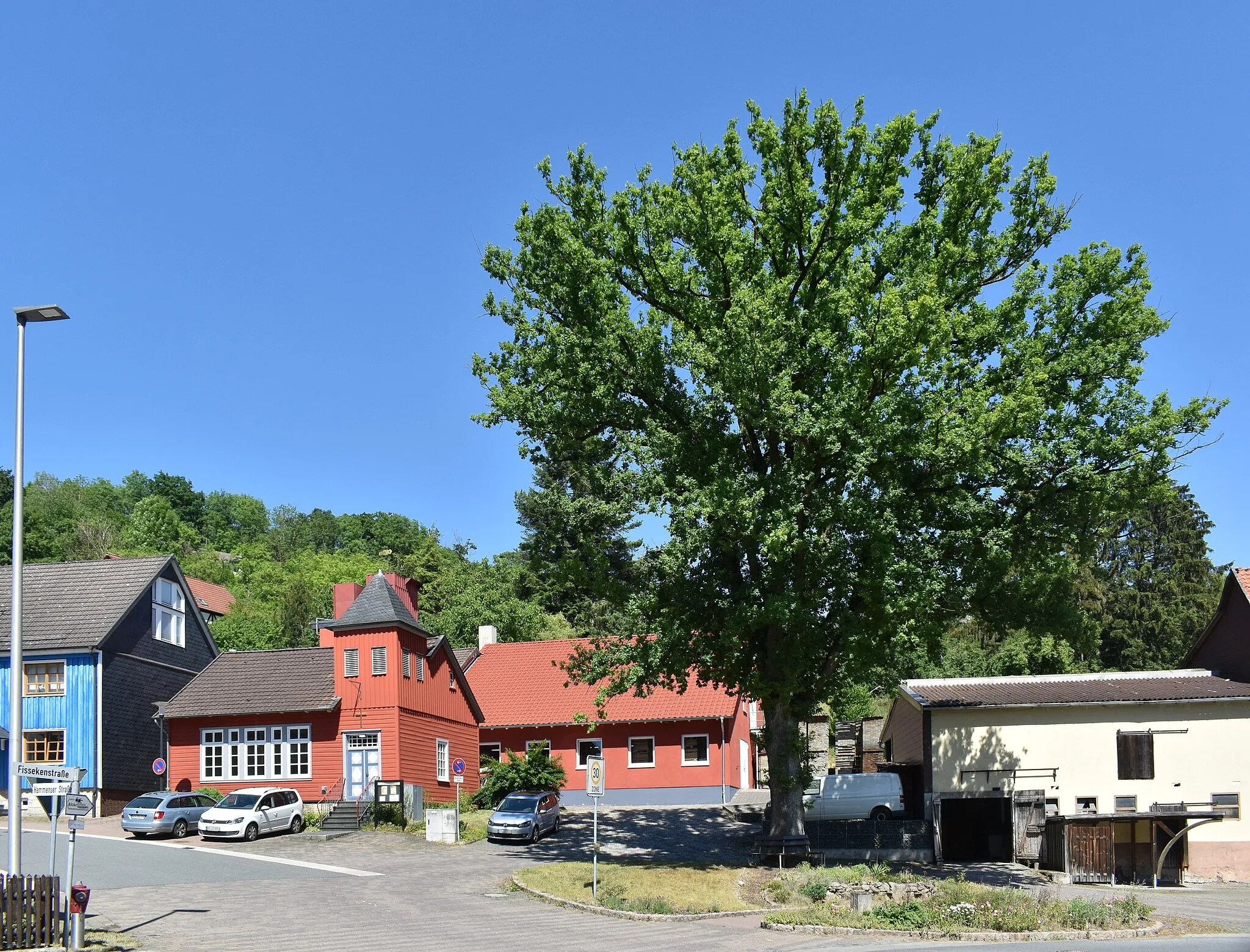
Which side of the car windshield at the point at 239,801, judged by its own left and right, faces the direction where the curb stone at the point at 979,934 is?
left

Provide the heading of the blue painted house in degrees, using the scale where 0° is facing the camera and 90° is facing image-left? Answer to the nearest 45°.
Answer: approximately 45°

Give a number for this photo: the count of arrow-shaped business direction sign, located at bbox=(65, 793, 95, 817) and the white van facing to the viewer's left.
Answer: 1

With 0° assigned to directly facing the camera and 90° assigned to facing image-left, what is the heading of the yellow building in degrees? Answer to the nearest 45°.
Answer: approximately 0°

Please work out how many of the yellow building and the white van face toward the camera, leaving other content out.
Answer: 1

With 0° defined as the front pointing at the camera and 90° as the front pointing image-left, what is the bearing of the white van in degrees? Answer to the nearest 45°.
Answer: approximately 90°
